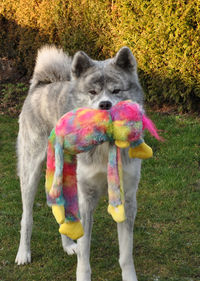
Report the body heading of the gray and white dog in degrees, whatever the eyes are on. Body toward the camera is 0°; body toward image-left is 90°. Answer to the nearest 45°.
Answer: approximately 315°

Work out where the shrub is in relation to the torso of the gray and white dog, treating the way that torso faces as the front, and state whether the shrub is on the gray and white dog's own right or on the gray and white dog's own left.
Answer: on the gray and white dog's own left
